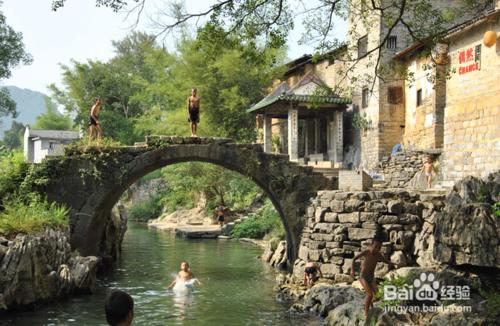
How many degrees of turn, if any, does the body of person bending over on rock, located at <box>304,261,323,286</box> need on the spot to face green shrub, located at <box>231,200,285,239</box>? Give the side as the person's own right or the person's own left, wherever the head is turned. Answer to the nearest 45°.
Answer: approximately 180°

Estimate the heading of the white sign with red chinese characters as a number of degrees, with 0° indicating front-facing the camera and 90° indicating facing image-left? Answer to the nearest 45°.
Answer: approximately 45°

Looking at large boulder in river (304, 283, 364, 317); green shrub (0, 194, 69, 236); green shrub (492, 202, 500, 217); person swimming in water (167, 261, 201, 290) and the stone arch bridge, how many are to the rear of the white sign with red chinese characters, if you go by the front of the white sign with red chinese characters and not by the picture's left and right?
0

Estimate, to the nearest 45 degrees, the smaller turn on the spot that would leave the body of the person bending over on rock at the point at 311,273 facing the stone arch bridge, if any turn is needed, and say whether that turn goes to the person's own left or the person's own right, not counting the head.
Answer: approximately 90° to the person's own right

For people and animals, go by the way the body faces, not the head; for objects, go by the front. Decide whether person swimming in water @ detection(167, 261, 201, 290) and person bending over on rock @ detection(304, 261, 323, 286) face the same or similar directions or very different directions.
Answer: same or similar directions

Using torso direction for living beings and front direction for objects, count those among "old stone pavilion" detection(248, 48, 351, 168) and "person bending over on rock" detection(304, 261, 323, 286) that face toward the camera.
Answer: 2

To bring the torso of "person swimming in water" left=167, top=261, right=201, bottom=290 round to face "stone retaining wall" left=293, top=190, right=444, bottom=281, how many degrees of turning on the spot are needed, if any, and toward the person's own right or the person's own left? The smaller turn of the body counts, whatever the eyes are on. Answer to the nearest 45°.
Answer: approximately 90° to the person's own left

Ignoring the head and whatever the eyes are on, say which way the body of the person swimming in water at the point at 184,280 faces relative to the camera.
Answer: toward the camera

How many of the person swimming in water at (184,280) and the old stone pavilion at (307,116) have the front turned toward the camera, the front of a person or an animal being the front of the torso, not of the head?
2

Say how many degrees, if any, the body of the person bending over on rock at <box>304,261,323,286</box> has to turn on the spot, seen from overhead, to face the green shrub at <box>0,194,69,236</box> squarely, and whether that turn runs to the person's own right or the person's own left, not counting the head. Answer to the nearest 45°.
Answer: approximately 90° to the person's own right

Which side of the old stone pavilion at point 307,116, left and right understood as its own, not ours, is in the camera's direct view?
front

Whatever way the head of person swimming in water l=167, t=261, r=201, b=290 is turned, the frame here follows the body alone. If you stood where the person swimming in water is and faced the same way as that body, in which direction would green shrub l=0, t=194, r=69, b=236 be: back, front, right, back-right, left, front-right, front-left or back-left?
right

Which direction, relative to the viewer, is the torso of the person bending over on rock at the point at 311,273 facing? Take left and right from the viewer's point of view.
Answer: facing the viewer

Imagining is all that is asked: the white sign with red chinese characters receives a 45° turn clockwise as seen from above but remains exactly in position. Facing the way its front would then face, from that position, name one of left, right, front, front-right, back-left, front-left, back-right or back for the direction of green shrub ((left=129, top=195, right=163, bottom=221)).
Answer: front-right
